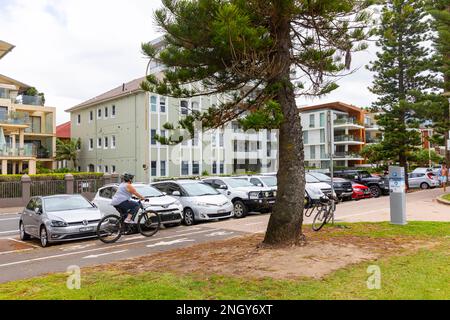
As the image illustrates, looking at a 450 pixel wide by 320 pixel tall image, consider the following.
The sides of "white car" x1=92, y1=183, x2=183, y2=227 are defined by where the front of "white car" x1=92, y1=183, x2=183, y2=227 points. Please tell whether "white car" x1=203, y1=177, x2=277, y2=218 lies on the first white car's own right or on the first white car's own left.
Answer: on the first white car's own left

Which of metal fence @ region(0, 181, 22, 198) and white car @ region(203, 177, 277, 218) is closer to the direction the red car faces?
the white car

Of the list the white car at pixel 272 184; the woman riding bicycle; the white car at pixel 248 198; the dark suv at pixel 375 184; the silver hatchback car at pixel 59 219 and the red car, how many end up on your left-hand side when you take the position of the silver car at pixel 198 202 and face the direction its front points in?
4

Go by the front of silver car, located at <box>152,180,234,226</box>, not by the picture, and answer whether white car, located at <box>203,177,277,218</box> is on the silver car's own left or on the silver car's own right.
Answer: on the silver car's own left

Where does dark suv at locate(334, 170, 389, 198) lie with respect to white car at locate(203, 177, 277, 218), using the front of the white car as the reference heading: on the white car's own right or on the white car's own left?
on the white car's own left

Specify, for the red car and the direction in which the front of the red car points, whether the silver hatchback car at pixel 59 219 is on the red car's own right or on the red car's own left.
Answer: on the red car's own right

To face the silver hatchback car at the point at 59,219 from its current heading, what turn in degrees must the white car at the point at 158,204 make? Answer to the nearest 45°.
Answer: approximately 90° to its right
